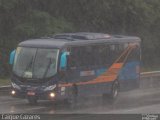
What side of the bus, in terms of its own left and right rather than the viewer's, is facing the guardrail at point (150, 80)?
back

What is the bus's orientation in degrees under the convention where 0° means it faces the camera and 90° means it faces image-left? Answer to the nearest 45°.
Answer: approximately 45°
